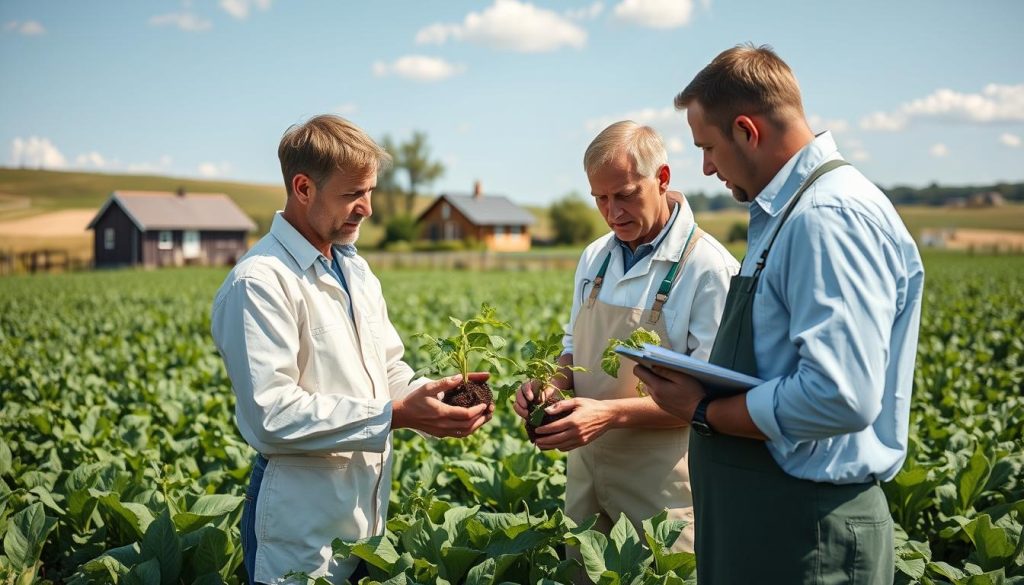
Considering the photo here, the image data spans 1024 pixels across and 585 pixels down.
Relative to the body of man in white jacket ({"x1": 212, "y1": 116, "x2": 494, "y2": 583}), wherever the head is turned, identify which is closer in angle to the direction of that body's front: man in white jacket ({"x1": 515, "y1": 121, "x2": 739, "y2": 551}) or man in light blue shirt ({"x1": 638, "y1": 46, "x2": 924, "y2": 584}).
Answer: the man in light blue shirt

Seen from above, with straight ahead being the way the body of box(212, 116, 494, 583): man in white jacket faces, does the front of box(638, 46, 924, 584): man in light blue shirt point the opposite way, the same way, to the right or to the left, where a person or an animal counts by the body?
the opposite way

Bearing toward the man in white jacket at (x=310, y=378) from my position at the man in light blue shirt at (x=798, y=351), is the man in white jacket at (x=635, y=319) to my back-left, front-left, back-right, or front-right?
front-right

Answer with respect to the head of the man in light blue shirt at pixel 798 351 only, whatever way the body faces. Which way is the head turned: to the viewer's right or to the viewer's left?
to the viewer's left

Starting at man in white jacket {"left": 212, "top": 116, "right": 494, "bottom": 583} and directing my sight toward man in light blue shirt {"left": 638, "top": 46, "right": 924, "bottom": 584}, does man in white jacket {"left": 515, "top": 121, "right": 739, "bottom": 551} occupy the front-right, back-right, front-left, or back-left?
front-left

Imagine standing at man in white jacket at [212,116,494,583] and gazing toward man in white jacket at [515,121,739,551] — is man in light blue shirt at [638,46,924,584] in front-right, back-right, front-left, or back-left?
front-right

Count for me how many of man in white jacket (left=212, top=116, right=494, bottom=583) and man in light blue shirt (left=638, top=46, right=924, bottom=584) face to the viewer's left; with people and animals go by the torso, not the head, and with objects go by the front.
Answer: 1

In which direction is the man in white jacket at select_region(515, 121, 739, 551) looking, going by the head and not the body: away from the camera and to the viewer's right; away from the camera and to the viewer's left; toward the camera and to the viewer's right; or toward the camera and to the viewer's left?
toward the camera and to the viewer's left

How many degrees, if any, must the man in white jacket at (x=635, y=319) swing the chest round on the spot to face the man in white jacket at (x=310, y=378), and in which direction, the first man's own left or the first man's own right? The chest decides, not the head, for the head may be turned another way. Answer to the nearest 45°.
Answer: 0° — they already face them

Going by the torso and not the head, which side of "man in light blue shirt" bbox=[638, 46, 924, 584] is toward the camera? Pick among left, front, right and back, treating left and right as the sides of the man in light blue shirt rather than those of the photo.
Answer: left

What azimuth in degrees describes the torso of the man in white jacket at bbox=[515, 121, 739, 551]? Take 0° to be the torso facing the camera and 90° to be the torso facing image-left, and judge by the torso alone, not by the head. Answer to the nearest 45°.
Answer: approximately 45°

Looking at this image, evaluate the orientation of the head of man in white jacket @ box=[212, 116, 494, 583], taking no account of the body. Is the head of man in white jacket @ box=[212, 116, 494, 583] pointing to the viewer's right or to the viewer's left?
to the viewer's right

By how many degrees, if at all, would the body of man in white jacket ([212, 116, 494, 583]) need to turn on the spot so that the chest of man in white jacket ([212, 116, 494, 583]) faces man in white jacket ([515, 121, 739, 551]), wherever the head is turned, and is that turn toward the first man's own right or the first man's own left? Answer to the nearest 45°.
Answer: approximately 45° to the first man's own left

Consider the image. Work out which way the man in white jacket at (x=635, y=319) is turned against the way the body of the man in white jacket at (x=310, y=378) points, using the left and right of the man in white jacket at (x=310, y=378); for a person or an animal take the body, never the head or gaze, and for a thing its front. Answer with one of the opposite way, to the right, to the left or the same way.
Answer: to the right

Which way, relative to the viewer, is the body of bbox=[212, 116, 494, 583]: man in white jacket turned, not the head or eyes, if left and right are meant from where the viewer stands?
facing the viewer and to the right of the viewer

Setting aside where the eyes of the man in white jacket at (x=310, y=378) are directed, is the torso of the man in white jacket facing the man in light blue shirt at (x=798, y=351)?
yes
